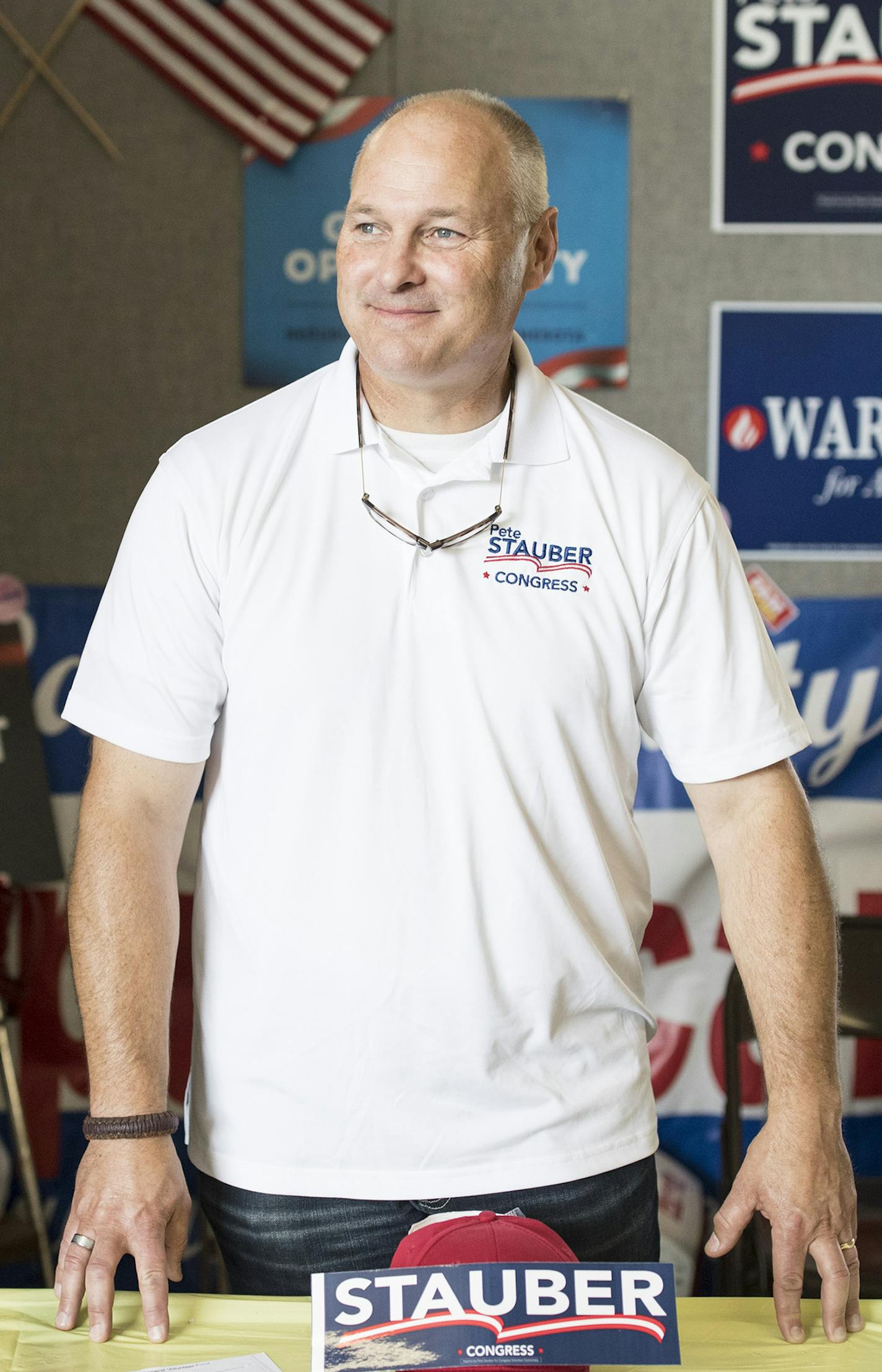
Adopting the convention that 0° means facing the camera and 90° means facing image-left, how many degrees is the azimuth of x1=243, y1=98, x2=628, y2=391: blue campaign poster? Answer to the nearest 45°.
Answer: approximately 0°

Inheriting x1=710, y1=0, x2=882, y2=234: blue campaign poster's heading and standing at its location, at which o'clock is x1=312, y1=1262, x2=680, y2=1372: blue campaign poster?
x1=312, y1=1262, x2=680, y2=1372: blue campaign poster is roughly at 12 o'clock from x1=710, y1=0, x2=882, y2=234: blue campaign poster.

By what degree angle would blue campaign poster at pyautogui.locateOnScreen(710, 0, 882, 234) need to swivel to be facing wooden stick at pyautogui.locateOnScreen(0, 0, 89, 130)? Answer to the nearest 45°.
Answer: approximately 90° to its right

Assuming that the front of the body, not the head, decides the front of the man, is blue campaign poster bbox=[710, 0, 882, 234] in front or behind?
behind

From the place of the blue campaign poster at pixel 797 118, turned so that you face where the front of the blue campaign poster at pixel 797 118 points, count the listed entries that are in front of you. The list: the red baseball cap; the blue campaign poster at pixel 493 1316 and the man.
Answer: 3
